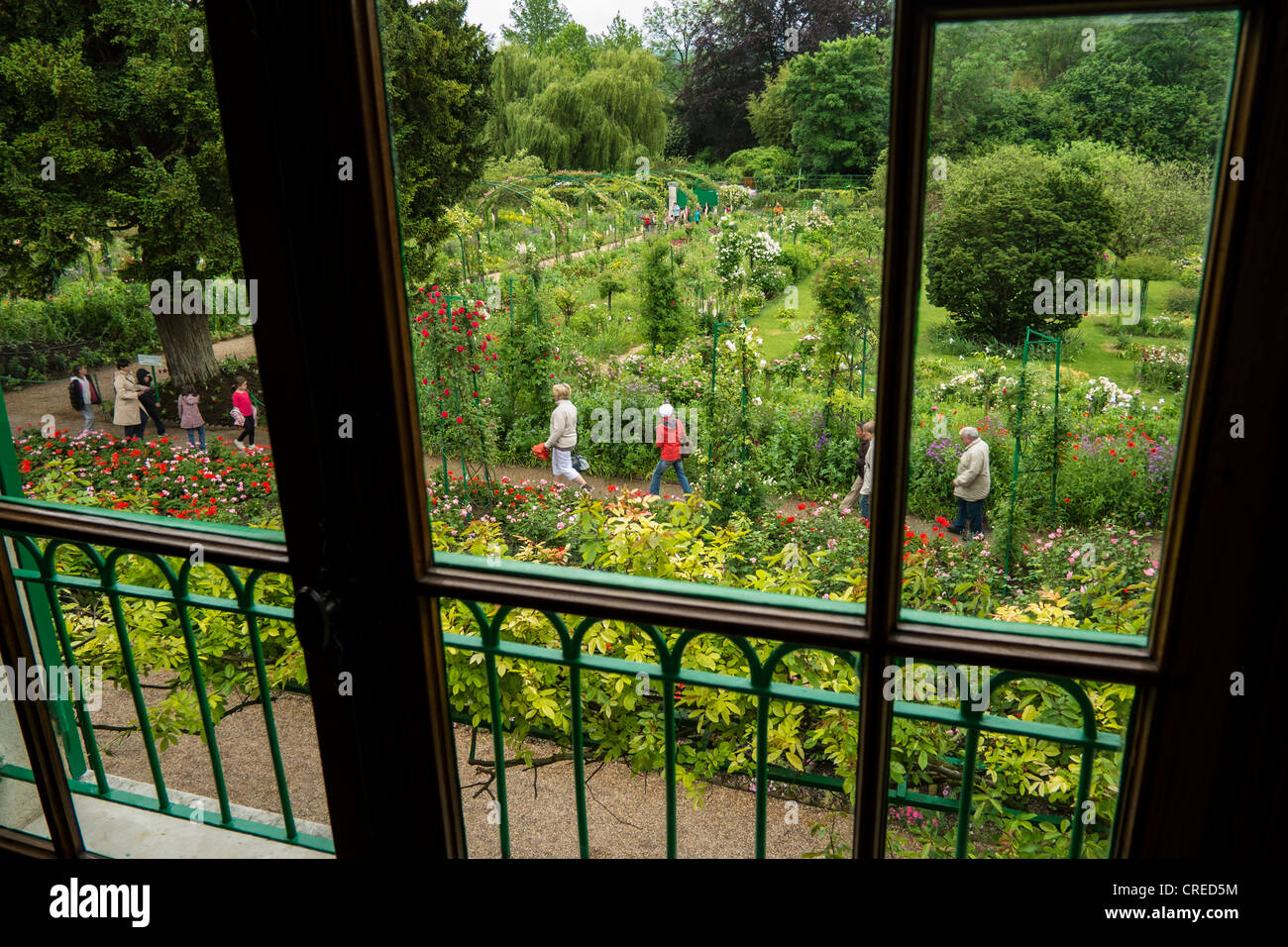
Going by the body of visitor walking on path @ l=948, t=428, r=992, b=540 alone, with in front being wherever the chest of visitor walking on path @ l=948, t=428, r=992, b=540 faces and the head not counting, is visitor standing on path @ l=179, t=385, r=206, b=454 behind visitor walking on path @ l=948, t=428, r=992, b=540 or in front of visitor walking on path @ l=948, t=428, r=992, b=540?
in front

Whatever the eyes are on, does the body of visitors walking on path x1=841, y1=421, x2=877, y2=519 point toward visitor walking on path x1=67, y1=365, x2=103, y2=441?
yes

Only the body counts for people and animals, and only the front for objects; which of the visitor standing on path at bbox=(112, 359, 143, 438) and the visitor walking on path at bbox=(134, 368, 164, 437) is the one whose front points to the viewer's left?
the visitor walking on path at bbox=(134, 368, 164, 437)

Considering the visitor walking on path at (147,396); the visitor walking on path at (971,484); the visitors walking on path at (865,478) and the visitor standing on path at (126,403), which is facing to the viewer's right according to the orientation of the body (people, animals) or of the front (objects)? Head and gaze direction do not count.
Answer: the visitor standing on path at (126,403)

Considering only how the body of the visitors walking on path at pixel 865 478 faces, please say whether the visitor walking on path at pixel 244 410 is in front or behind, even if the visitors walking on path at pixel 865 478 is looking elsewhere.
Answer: in front

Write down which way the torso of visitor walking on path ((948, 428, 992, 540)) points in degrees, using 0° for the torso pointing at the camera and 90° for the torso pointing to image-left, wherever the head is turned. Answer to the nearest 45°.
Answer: approximately 90°

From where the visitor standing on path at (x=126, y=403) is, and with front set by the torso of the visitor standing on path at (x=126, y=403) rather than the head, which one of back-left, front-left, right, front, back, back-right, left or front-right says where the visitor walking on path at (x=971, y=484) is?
front-right

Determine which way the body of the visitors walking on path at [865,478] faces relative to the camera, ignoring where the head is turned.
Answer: to the viewer's left
